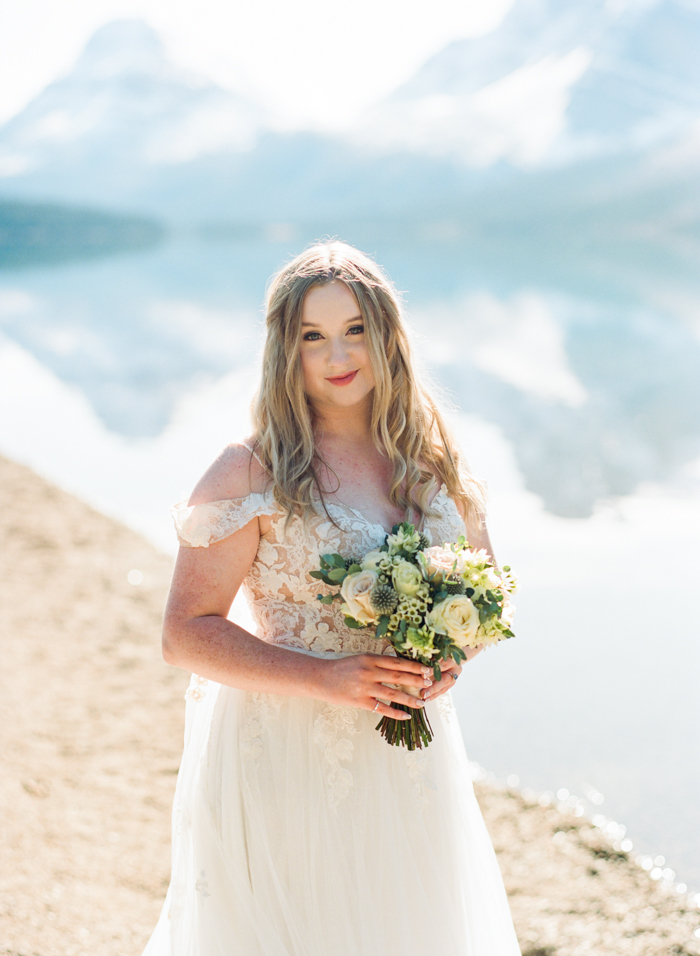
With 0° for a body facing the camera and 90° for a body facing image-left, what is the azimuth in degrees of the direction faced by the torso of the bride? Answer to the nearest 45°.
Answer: approximately 315°
